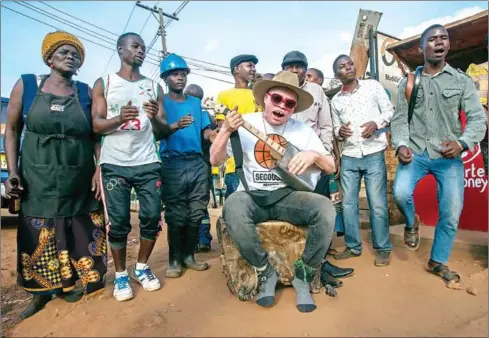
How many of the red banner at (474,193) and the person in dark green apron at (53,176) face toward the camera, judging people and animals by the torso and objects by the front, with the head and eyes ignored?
2

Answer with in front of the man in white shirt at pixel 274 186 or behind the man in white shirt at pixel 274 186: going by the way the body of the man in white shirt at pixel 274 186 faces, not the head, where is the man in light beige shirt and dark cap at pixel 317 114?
behind

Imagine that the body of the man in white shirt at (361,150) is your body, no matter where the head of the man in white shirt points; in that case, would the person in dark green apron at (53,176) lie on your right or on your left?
on your right

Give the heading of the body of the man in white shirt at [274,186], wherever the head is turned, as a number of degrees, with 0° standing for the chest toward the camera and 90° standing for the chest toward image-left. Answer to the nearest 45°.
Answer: approximately 0°

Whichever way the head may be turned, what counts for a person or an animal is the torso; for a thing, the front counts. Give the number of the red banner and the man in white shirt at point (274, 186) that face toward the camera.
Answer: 2

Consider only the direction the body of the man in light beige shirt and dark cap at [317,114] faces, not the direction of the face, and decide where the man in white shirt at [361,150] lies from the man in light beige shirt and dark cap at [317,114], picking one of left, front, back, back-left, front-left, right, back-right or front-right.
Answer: left

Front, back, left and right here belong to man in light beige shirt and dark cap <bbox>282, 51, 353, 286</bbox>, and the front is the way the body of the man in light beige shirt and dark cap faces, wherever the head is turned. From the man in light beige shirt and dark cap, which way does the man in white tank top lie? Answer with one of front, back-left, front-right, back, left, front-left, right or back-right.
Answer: front-right

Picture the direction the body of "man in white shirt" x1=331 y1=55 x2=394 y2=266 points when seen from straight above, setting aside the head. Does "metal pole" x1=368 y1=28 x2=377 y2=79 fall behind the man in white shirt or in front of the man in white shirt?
behind

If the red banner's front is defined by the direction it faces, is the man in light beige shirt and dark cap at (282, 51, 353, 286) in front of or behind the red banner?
in front

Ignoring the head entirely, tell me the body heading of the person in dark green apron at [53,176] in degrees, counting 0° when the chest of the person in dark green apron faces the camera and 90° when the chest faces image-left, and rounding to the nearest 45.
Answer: approximately 0°

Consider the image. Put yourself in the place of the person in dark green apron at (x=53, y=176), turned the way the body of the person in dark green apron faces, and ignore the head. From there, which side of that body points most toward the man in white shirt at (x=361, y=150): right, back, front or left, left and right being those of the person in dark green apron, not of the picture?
left

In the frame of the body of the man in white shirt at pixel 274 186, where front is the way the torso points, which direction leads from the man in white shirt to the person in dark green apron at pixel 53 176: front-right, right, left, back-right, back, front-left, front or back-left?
right

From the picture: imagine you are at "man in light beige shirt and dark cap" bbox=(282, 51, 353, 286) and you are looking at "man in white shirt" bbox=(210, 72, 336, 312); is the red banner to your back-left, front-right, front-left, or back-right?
back-left
